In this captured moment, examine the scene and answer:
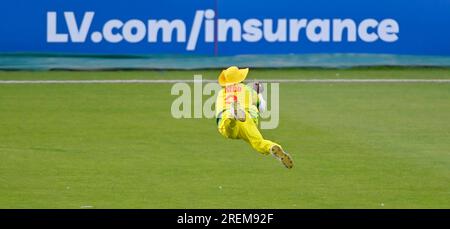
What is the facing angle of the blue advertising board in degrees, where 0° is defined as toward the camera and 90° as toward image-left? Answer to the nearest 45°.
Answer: approximately 0°
